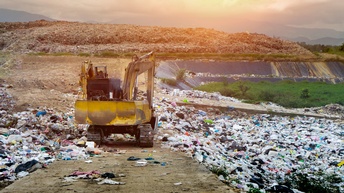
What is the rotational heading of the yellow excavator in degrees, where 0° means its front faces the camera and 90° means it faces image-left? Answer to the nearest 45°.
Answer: approximately 225°
